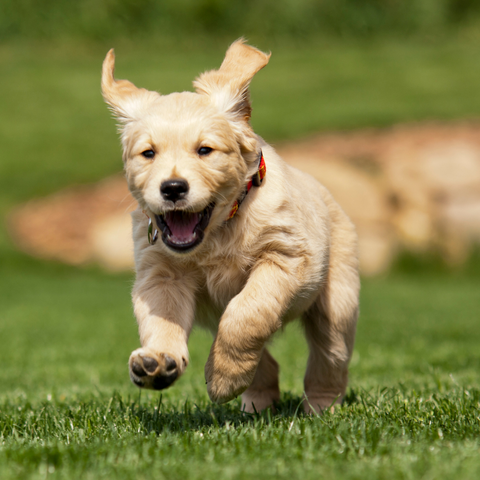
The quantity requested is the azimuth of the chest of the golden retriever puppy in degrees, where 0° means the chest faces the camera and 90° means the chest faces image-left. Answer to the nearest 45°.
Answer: approximately 45°
